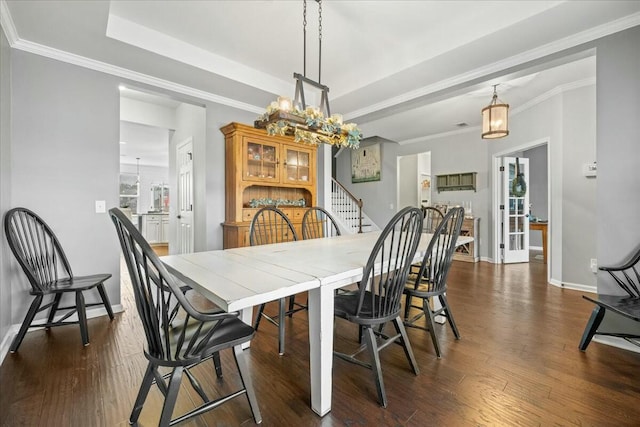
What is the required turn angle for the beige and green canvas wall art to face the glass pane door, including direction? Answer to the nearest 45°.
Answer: approximately 90° to its left

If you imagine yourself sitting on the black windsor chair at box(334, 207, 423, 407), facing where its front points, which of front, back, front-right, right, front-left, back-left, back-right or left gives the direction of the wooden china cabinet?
front

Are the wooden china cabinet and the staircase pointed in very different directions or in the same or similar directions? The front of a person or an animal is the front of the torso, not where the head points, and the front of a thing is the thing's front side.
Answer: same or similar directions

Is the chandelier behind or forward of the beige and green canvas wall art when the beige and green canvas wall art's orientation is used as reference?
forward

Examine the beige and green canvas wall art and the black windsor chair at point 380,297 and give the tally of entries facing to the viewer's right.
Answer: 0

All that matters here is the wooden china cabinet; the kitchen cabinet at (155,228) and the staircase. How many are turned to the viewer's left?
0

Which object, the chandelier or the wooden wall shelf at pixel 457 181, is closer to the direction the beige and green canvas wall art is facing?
the chandelier

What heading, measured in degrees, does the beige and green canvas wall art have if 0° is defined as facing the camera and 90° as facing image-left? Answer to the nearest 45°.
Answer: approximately 45°

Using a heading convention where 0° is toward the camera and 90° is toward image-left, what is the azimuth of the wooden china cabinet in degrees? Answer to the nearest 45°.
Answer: approximately 315°

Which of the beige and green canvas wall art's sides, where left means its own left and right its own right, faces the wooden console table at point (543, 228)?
left

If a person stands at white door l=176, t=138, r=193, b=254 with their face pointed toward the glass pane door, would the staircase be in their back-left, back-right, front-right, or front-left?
front-left

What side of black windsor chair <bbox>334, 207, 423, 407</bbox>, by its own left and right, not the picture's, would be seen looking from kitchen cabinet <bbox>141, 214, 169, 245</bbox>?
front

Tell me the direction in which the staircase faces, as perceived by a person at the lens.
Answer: facing the viewer and to the right of the viewer

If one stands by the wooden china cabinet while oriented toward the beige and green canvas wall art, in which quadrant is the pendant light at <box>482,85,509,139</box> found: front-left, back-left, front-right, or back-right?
front-right
